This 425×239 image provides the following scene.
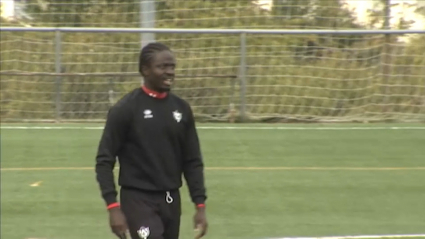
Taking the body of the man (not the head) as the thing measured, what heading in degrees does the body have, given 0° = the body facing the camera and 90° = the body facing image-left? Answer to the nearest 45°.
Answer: approximately 315°

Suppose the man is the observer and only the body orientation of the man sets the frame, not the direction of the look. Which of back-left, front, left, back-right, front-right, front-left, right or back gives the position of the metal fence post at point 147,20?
back-left

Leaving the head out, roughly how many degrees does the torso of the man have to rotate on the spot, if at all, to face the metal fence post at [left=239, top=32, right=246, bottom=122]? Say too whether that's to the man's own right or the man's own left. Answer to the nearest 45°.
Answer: approximately 135° to the man's own left

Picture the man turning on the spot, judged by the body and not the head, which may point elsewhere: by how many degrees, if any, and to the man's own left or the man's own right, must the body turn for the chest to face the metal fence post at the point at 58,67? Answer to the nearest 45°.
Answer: approximately 135° to the man's own left

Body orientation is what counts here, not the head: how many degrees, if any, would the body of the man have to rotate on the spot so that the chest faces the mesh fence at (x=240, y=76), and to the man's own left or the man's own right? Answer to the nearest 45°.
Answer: approximately 135° to the man's own left
